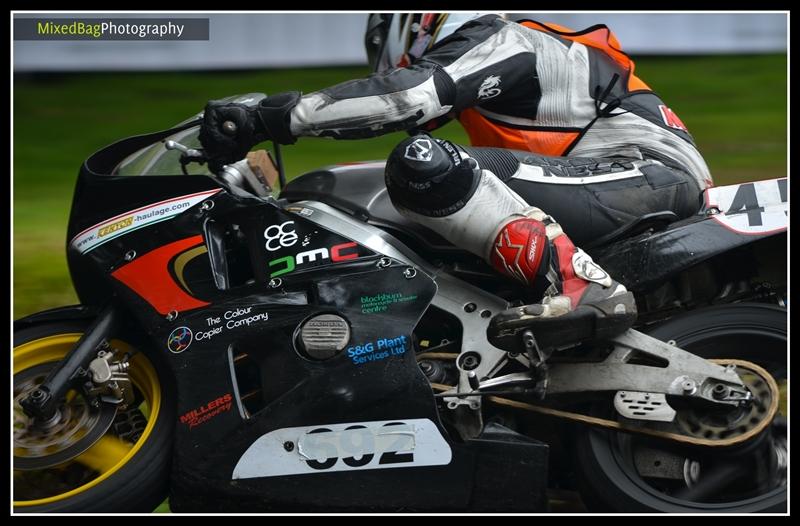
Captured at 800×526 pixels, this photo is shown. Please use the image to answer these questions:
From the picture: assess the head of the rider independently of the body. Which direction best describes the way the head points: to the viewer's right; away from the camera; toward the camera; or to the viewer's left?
to the viewer's left

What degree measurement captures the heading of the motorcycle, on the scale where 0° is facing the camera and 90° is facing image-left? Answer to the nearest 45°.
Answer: approximately 90°

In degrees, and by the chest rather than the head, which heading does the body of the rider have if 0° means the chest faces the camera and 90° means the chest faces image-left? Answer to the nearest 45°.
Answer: approximately 90°
